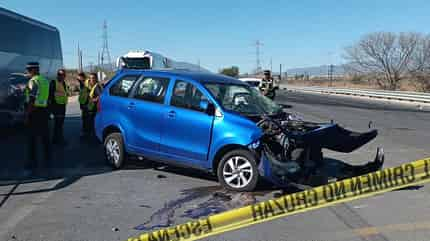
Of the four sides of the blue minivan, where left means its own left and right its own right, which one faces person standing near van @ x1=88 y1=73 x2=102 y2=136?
back

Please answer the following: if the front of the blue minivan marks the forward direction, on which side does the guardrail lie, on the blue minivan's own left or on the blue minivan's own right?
on the blue minivan's own left

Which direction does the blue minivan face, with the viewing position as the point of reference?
facing the viewer and to the right of the viewer

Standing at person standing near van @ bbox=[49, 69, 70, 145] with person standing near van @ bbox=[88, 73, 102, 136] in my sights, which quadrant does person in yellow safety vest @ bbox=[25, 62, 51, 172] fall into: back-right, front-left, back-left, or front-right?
back-right

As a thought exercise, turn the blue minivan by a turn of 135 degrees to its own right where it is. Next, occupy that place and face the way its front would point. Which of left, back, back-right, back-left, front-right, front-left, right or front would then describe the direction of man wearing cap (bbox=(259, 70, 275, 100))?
right

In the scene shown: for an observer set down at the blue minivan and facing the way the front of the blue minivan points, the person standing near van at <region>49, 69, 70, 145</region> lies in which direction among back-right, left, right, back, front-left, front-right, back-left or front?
back
